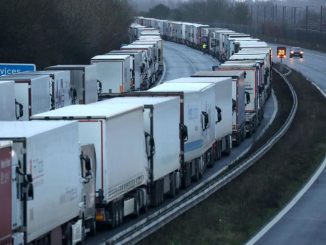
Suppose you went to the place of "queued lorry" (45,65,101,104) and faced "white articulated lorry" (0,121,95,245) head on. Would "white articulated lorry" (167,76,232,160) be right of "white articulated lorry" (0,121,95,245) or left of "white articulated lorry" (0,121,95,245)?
left

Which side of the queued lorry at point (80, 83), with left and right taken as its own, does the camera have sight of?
back

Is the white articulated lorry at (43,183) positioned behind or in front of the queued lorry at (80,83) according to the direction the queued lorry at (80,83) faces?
behind

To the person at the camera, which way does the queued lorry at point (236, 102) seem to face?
facing away from the viewer

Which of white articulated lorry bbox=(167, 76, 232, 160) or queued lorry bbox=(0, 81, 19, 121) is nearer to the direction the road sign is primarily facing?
the queued lorry

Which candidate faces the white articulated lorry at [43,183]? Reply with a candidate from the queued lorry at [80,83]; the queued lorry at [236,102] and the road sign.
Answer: the road sign

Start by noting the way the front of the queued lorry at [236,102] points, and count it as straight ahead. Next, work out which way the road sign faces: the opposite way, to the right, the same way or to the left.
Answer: the opposite way

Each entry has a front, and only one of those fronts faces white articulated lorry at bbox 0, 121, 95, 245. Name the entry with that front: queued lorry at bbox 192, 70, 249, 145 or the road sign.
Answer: the road sign

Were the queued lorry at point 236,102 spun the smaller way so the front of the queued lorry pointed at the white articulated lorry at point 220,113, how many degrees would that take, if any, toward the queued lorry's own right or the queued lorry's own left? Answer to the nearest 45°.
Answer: approximately 180°

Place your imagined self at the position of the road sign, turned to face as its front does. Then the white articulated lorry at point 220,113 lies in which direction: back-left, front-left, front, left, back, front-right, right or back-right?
left

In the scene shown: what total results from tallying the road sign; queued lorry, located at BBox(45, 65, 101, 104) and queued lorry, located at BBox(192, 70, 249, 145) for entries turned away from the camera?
2

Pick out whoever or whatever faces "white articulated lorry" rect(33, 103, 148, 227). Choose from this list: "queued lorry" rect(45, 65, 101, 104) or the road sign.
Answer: the road sign

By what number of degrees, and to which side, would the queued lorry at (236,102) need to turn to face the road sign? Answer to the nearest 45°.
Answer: approximately 135° to its left
